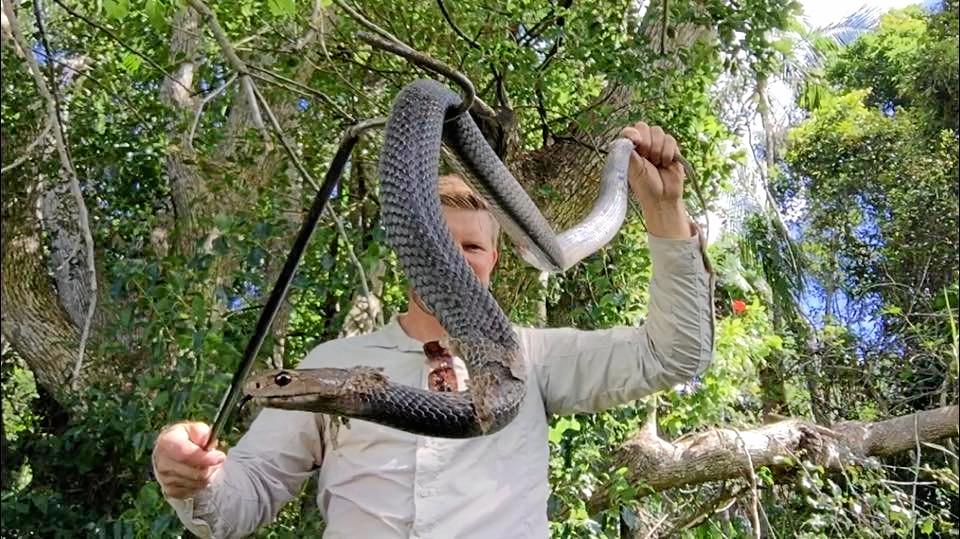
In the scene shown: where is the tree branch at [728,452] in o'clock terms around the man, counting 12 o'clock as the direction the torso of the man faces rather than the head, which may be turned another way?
The tree branch is roughly at 7 o'clock from the man.

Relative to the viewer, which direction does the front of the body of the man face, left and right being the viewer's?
facing the viewer

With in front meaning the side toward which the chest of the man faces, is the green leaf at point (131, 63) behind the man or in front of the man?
behind

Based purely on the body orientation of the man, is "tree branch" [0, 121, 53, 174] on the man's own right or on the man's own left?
on the man's own right

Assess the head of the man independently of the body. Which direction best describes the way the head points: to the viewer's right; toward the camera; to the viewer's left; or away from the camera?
toward the camera
